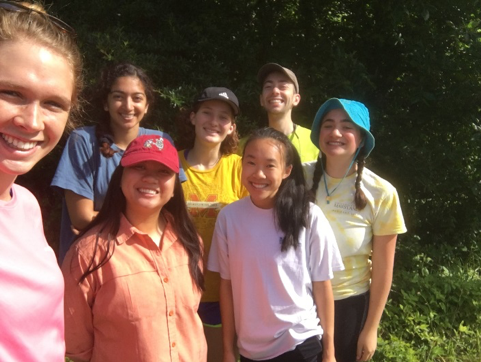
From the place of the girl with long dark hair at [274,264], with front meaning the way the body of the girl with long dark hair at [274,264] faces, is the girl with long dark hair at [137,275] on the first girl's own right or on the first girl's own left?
on the first girl's own right

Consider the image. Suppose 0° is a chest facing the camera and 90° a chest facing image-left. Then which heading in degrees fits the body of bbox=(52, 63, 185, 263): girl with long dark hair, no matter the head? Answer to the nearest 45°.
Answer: approximately 0°

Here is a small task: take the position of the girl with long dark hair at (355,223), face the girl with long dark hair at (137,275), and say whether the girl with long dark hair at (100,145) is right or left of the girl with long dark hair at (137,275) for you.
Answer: right

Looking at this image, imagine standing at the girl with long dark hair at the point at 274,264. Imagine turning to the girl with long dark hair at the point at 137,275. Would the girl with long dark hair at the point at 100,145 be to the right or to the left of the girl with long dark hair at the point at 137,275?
right

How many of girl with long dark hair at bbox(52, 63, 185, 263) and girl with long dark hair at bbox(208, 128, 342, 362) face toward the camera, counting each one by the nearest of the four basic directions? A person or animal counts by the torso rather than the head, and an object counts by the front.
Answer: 2

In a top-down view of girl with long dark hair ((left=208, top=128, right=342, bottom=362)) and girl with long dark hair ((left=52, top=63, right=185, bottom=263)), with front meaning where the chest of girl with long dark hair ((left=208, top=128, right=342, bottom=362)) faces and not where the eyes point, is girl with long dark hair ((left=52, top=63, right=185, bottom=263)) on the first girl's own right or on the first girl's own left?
on the first girl's own right

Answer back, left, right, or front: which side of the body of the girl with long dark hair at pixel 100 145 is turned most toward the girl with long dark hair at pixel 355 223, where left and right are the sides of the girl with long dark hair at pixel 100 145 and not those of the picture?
left
